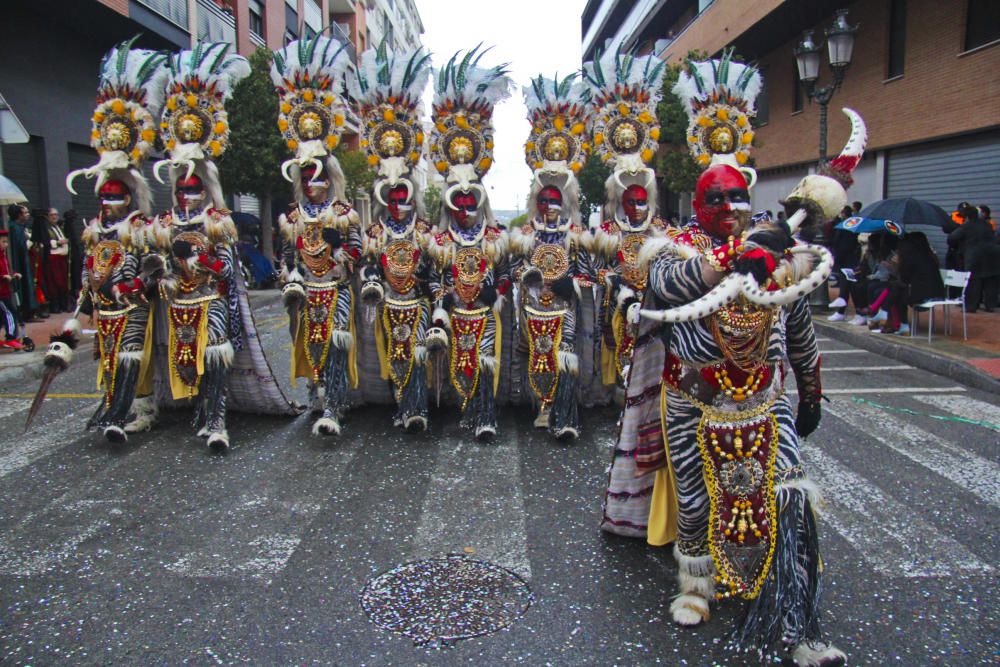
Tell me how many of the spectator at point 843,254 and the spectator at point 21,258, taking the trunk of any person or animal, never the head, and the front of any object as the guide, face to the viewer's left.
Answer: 1

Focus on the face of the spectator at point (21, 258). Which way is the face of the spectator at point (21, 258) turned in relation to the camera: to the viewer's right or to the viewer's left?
to the viewer's right

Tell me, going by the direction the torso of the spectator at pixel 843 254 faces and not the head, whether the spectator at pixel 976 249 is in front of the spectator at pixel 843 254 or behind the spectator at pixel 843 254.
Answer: behind

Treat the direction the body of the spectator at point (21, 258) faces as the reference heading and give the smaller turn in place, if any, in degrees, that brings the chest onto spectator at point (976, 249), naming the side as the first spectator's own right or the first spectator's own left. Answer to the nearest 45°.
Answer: approximately 45° to the first spectator's own right

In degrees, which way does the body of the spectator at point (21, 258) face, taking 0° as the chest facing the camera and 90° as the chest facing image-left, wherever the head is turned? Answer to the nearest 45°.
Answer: approximately 270°

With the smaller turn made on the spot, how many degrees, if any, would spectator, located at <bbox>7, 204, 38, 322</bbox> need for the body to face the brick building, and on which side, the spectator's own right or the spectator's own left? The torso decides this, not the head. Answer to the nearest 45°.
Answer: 0° — they already face it

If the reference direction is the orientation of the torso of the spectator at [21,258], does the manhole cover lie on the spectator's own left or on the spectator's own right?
on the spectator's own right

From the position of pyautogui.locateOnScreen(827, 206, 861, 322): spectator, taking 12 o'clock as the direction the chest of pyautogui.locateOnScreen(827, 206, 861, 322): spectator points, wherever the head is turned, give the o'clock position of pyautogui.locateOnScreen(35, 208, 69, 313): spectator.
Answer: pyautogui.locateOnScreen(35, 208, 69, 313): spectator is roughly at 11 o'clock from pyautogui.locateOnScreen(827, 206, 861, 322): spectator.

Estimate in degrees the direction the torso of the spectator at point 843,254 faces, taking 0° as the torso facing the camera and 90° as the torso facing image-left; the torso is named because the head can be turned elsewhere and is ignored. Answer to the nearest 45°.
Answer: approximately 90°
